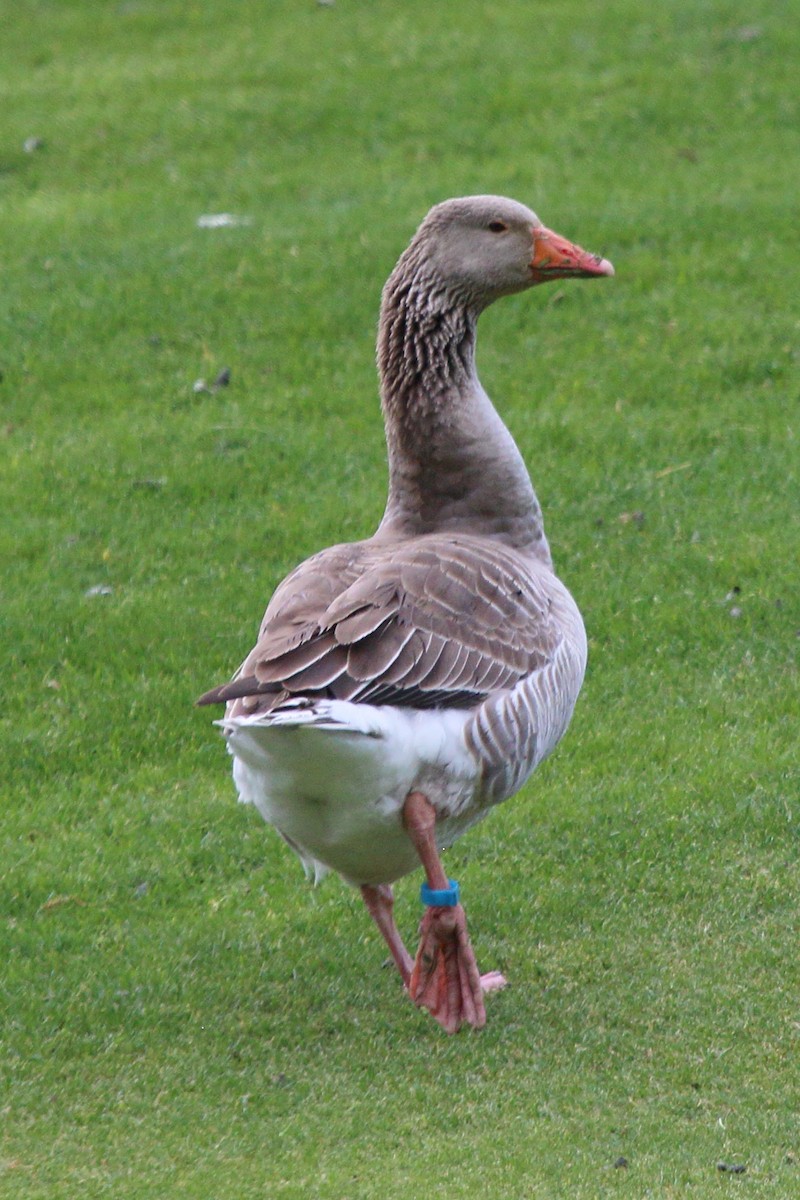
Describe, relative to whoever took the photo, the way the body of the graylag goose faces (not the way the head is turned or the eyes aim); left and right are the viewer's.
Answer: facing away from the viewer and to the right of the viewer
